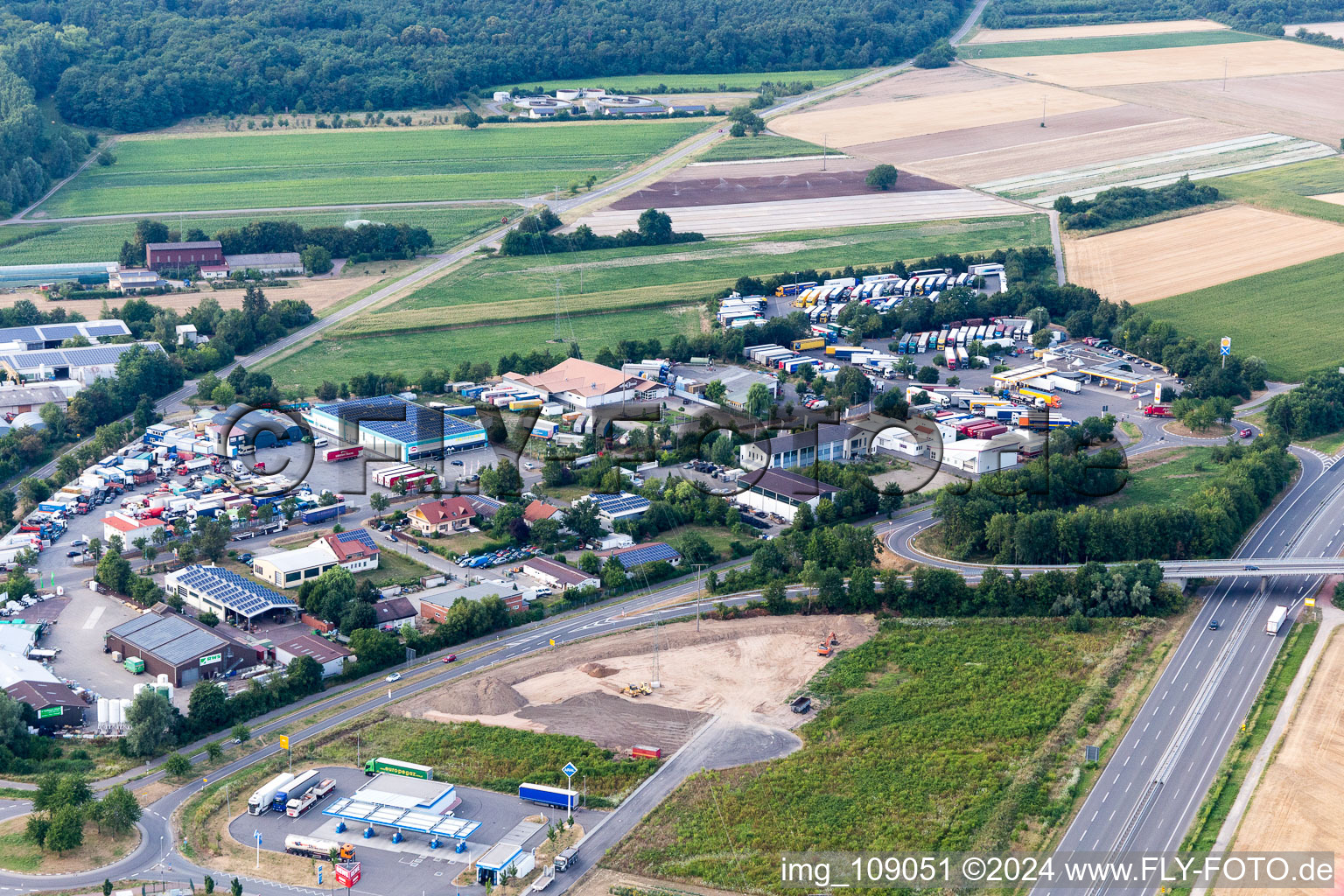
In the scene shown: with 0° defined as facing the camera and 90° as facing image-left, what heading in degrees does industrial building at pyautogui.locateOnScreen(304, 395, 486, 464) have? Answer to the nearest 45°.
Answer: approximately 315°

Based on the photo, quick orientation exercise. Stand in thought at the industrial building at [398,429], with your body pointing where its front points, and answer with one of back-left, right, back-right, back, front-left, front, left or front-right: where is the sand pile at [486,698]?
front-right

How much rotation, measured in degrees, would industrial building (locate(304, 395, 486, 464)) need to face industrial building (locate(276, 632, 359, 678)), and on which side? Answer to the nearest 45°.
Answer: approximately 45° to its right

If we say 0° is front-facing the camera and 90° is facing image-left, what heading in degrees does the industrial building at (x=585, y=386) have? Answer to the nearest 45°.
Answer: approximately 315°

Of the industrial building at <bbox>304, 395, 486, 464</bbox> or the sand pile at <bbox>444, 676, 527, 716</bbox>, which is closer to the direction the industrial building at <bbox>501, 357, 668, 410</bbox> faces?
the sand pile
